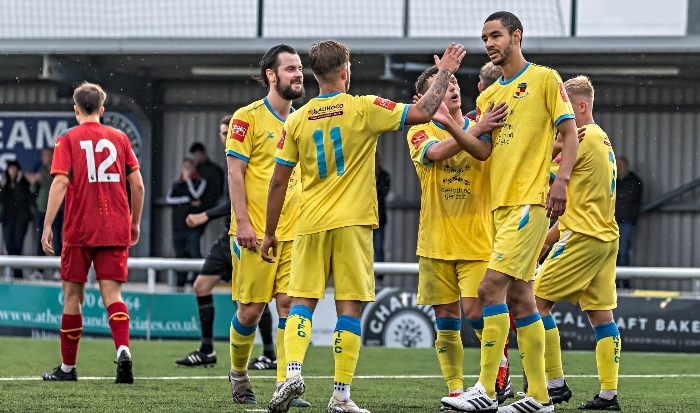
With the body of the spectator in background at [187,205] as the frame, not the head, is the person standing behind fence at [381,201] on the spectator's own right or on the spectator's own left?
on the spectator's own left

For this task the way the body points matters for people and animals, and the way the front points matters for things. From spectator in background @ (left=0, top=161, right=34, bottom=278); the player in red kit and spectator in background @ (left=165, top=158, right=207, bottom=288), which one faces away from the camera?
the player in red kit

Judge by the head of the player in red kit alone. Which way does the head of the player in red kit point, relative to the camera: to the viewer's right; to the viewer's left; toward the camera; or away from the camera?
away from the camera

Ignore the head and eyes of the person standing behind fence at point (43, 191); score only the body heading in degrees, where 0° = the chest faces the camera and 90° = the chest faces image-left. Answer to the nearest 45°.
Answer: approximately 0°

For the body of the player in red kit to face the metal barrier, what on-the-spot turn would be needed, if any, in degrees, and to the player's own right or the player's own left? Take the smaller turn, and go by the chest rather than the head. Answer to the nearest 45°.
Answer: approximately 45° to the player's own right

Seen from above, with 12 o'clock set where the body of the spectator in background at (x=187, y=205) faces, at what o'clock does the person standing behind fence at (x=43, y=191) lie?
The person standing behind fence is roughly at 4 o'clock from the spectator in background.

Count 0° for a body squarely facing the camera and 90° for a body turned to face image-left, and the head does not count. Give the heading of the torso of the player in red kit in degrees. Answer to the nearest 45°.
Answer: approximately 180°

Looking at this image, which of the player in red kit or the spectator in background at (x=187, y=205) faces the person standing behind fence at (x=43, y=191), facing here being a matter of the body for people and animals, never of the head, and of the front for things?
the player in red kit

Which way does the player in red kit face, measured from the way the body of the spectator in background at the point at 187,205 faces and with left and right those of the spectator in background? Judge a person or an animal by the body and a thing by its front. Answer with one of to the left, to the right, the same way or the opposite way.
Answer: the opposite way

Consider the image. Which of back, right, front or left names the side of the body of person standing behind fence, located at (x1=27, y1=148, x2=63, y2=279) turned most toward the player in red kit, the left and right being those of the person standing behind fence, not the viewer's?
front

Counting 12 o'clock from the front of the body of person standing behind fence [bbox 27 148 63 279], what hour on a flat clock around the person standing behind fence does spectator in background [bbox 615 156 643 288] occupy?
The spectator in background is roughly at 10 o'clock from the person standing behind fence.
